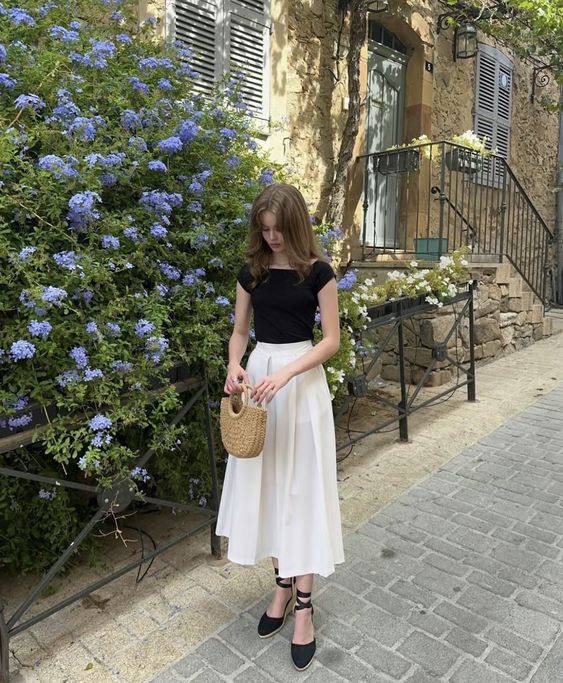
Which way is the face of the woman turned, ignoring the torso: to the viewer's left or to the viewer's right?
to the viewer's left

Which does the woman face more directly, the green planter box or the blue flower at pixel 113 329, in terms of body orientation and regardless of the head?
the blue flower

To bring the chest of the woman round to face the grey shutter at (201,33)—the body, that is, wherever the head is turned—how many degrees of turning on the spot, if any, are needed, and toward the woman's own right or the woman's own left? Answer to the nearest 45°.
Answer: approximately 135° to the woman's own right

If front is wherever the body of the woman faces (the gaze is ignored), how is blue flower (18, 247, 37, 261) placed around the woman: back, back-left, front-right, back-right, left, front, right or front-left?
front-right

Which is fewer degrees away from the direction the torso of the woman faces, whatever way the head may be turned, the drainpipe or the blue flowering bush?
the blue flowering bush

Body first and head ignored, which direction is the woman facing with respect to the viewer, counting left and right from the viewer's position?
facing the viewer and to the left of the viewer

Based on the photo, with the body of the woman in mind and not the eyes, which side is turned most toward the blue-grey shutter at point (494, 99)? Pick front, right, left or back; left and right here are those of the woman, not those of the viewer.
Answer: back

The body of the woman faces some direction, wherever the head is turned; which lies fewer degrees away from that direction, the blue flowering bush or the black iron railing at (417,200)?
the blue flowering bush

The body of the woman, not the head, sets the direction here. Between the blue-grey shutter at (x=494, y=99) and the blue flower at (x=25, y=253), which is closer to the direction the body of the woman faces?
the blue flower

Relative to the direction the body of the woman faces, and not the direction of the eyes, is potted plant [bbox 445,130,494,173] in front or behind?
behind

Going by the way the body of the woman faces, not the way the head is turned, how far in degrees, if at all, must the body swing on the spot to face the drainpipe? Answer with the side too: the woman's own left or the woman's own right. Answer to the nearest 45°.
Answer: approximately 180°
